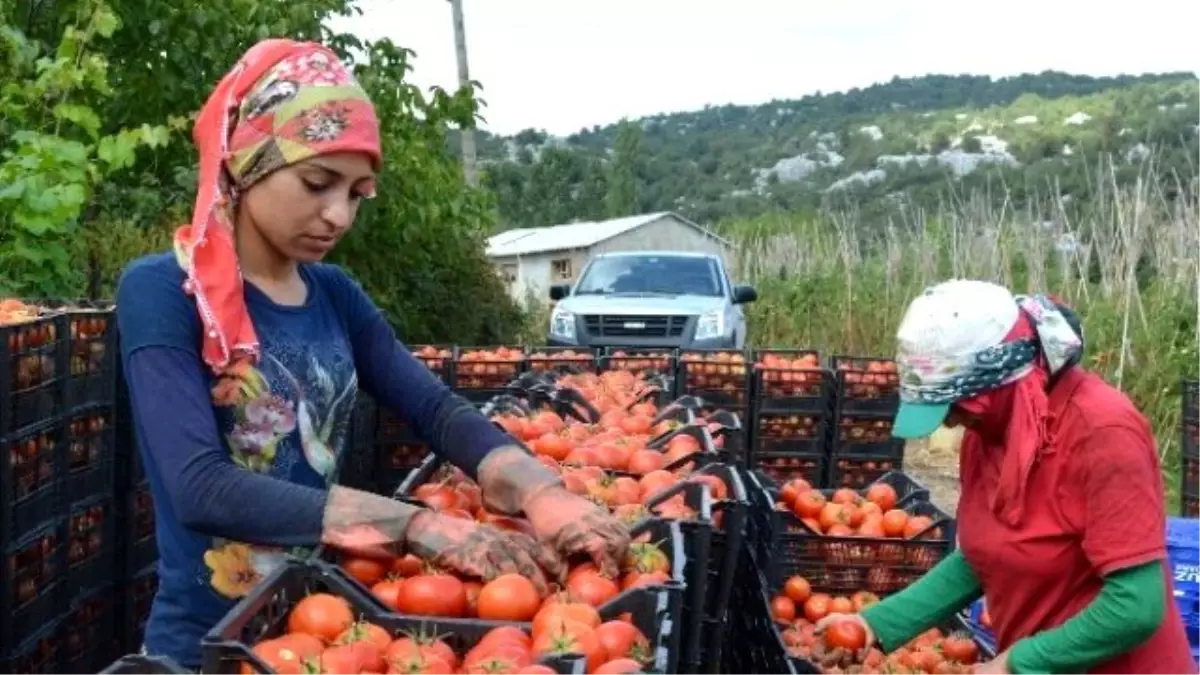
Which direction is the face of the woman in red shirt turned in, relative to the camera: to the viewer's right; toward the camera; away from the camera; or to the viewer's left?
to the viewer's left

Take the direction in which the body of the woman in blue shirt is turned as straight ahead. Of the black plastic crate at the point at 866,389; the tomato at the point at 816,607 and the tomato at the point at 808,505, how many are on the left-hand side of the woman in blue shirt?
3

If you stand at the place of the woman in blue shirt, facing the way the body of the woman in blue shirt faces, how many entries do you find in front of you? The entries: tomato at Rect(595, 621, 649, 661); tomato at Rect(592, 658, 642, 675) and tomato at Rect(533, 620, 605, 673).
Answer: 3

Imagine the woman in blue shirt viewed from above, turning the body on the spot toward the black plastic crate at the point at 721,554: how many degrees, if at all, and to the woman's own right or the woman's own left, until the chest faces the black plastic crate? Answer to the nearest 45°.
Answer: approximately 90° to the woman's own left

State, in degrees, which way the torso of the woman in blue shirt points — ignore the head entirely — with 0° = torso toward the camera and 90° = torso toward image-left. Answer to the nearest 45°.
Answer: approximately 315°

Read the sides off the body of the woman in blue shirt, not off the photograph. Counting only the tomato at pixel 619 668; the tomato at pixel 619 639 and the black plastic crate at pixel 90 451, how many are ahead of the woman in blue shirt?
2

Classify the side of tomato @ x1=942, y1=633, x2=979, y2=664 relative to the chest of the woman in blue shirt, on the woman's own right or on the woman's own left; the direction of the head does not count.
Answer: on the woman's own left

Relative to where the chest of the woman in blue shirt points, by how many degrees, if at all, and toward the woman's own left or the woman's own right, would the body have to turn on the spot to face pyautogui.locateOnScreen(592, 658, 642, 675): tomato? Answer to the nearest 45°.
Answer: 0° — they already face it

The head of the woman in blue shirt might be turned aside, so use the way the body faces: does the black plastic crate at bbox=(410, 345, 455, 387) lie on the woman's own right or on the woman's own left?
on the woman's own left

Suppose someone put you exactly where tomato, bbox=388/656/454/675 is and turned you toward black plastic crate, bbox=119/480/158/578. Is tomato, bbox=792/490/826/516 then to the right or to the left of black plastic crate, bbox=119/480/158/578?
right

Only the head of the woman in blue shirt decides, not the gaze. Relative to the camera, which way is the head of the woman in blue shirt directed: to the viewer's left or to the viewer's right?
to the viewer's right
